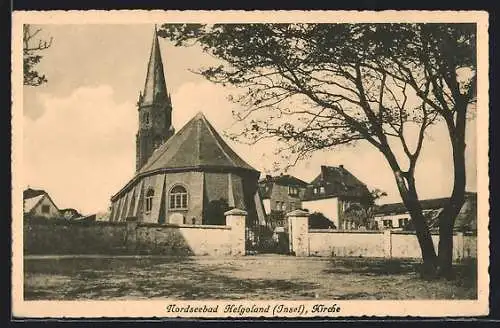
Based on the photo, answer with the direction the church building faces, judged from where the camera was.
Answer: facing away from the viewer and to the left of the viewer

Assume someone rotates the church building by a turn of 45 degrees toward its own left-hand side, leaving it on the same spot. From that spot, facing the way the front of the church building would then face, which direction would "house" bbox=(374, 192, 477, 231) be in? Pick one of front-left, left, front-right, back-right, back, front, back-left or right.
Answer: back

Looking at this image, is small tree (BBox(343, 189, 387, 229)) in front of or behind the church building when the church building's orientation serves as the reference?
behind

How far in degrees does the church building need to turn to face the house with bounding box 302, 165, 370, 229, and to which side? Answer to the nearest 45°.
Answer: approximately 135° to its right
